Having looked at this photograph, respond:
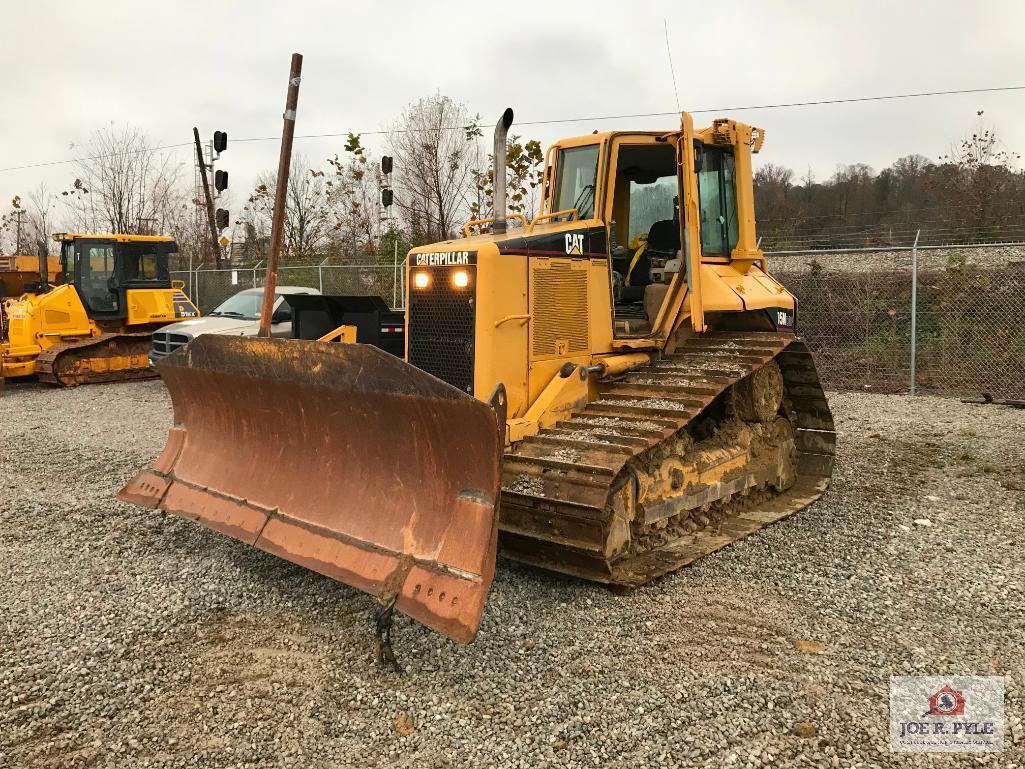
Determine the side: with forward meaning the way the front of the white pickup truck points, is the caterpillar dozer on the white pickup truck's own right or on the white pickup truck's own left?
on the white pickup truck's own left

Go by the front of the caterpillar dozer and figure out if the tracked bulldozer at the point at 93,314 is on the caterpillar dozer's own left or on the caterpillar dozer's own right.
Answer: on the caterpillar dozer's own right

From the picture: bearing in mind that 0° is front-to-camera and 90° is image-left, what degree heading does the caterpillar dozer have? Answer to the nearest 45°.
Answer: approximately 45°

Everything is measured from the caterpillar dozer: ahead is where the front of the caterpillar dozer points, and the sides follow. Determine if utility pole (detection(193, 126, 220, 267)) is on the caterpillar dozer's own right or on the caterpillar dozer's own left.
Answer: on the caterpillar dozer's own right

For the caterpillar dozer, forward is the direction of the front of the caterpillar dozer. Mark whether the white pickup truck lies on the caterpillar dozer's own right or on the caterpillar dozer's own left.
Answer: on the caterpillar dozer's own right

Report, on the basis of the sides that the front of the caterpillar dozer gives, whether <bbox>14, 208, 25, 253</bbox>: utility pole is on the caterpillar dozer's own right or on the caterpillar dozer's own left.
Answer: on the caterpillar dozer's own right

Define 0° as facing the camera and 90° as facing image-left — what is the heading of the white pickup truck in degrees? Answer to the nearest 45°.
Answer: approximately 45°
